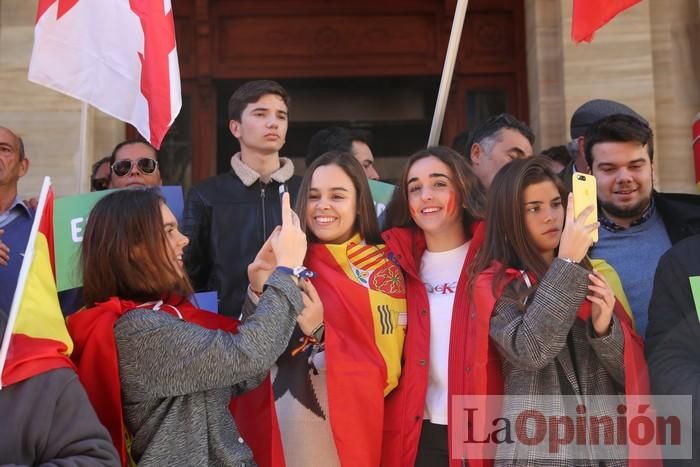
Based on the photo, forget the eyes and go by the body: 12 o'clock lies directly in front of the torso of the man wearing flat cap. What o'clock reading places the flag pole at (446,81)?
The flag pole is roughly at 4 o'clock from the man wearing flat cap.

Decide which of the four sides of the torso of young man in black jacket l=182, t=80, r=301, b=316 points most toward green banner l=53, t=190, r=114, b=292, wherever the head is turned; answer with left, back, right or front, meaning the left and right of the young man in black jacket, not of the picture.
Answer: right

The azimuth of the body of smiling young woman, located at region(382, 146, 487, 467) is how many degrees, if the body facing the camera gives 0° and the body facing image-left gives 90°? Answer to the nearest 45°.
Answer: approximately 0°

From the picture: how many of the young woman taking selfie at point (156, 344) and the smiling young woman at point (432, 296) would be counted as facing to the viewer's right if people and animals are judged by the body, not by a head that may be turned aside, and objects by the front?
1

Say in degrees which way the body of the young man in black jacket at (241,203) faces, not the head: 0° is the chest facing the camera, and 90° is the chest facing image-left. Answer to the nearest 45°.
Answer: approximately 315°

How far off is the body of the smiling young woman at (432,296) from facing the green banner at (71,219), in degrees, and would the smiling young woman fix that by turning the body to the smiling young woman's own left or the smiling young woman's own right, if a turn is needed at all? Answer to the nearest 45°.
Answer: approximately 90° to the smiling young woman's own right

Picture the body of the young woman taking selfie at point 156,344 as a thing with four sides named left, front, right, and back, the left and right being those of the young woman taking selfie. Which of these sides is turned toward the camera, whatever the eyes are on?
right

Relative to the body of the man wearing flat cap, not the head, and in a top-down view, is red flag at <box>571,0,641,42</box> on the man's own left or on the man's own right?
on the man's own right

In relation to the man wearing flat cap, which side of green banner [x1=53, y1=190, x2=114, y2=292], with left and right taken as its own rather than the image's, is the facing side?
left

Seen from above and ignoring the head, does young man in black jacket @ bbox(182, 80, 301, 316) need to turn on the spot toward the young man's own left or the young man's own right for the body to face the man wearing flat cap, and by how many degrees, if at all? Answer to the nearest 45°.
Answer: approximately 45° to the young man's own left
